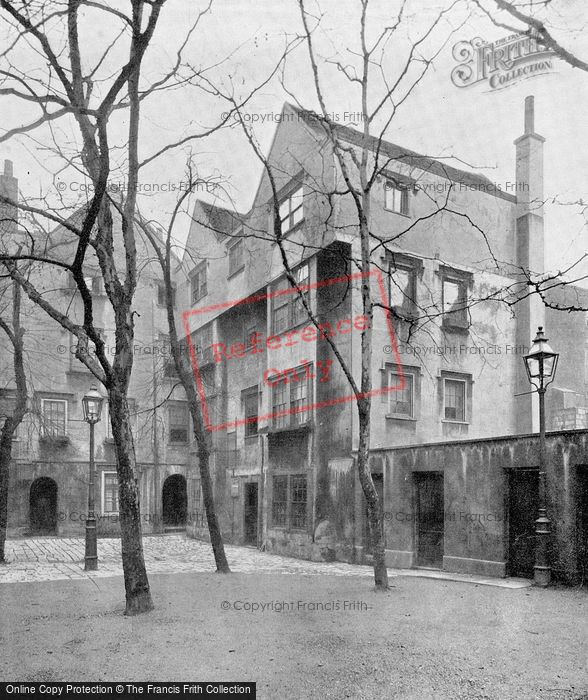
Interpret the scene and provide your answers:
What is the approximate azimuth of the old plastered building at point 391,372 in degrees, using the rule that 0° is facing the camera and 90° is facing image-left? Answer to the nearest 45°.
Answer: approximately 45°

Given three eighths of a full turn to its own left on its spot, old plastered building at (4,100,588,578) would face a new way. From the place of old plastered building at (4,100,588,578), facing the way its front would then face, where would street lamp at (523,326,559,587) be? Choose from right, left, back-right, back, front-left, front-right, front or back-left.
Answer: right
